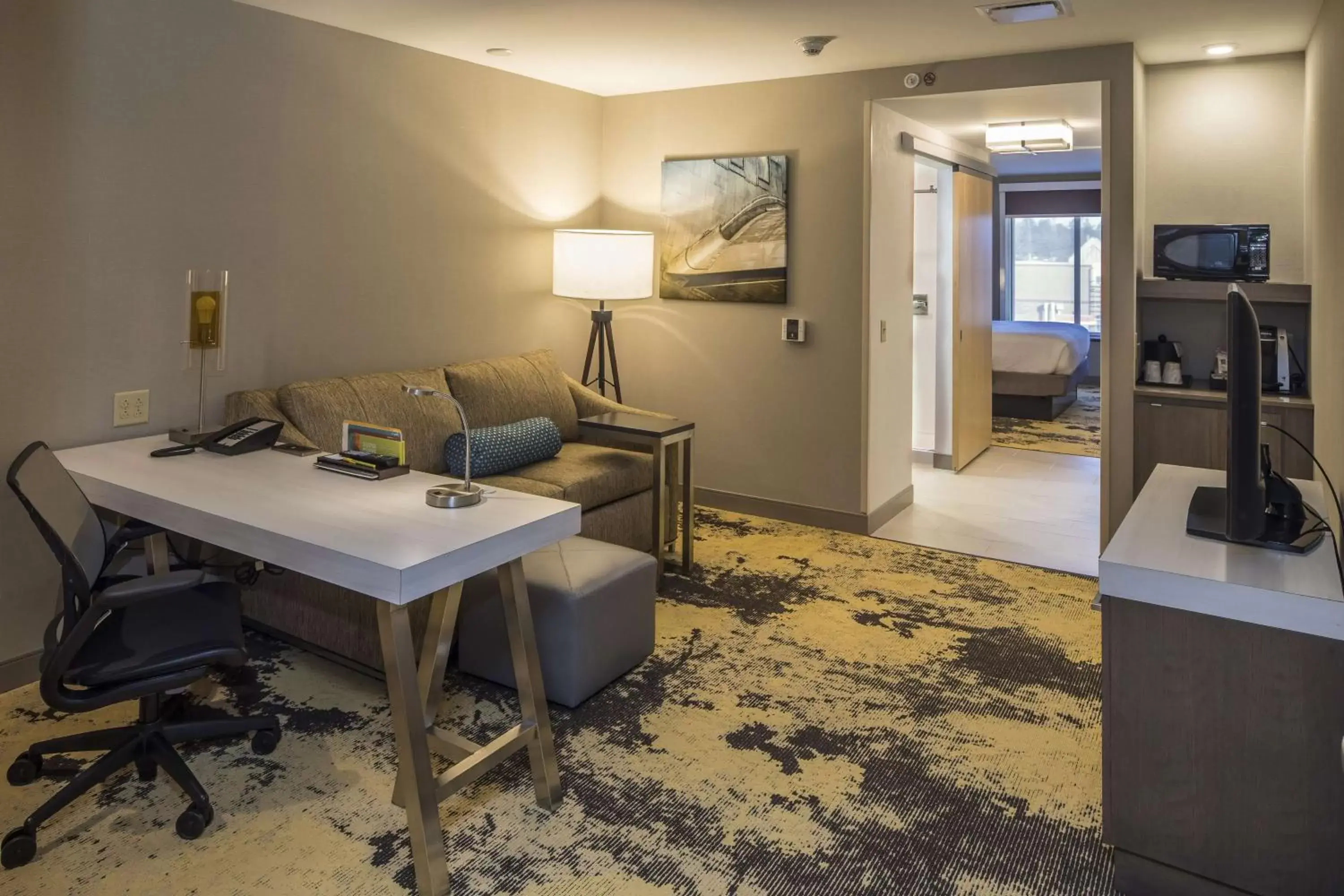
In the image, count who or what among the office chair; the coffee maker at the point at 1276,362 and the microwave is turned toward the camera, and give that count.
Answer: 2

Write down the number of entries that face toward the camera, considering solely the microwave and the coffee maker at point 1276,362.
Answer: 2

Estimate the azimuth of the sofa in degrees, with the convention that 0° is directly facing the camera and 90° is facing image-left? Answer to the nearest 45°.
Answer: approximately 315°

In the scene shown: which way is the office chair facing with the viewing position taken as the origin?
facing to the right of the viewer

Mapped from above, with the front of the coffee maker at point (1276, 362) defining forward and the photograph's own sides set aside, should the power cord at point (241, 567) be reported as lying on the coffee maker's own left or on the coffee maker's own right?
on the coffee maker's own right

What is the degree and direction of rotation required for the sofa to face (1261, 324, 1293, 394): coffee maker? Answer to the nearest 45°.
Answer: approximately 45° to its left

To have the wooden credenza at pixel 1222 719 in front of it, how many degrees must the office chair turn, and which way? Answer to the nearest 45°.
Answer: approximately 45° to its right
